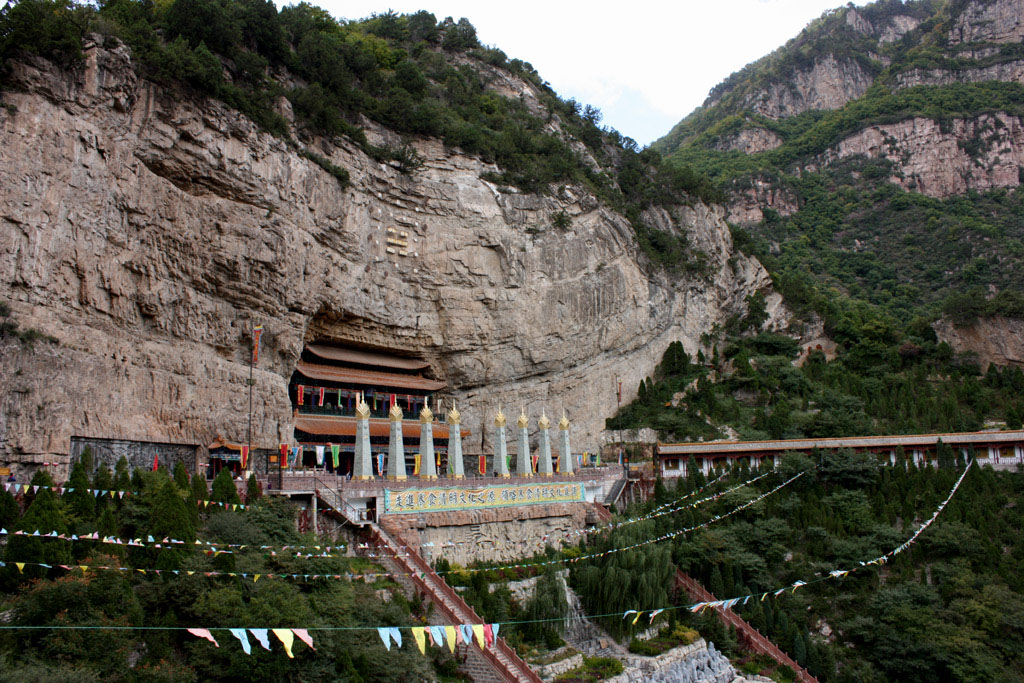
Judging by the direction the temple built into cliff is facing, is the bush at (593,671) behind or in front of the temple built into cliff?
in front

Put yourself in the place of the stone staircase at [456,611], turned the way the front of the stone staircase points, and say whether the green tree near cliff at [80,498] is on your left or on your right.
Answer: on your right

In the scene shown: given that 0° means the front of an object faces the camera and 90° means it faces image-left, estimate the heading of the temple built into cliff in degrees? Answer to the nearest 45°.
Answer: approximately 315°

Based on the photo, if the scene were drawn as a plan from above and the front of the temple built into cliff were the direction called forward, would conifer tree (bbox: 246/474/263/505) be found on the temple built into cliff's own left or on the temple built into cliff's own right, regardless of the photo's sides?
on the temple built into cliff's own right

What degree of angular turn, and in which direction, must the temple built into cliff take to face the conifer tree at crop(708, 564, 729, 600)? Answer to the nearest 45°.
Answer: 0° — it already faces it

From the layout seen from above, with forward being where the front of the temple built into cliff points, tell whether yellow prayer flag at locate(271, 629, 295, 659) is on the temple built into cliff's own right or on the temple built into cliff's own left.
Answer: on the temple built into cliff's own right

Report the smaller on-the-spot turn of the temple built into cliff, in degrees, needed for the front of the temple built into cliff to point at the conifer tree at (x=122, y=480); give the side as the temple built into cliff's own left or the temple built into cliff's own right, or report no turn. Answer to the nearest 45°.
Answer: approximately 45° to the temple built into cliff's own right

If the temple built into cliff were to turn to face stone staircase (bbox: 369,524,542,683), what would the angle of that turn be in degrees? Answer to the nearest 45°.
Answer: approximately 45° to its right

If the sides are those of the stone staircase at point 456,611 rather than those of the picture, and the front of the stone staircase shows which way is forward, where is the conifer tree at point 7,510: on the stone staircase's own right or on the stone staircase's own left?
on the stone staircase's own right

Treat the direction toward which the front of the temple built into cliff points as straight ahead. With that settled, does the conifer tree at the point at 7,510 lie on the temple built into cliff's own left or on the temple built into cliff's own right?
on the temple built into cliff's own right

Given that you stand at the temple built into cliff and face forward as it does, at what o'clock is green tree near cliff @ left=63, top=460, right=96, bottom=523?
The green tree near cliff is roughly at 2 o'clock from the temple built into cliff.

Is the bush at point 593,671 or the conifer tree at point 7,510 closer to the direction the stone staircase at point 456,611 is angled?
the bush
